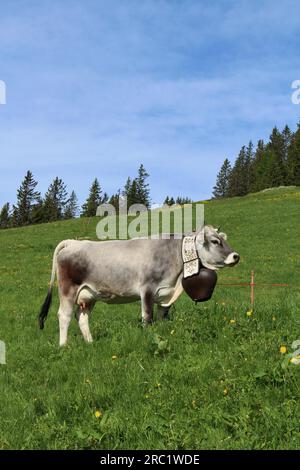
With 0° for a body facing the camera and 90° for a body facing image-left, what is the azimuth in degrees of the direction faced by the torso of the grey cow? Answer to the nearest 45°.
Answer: approximately 270°
